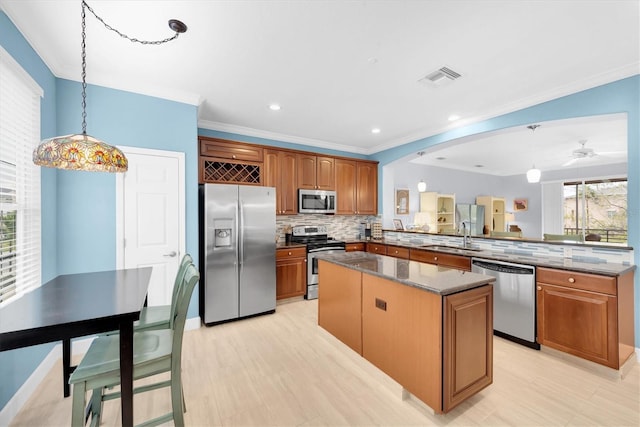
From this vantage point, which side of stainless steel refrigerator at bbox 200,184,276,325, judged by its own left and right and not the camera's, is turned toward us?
front

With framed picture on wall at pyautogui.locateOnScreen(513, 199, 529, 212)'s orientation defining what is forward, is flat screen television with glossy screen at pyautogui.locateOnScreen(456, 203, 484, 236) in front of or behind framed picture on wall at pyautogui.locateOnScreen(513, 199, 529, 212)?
in front

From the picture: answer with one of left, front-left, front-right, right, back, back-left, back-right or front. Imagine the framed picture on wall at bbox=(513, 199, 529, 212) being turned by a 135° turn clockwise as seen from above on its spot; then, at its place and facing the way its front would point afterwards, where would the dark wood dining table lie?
back-left

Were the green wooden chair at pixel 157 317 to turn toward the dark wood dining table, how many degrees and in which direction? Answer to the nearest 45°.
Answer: approximately 45° to its left

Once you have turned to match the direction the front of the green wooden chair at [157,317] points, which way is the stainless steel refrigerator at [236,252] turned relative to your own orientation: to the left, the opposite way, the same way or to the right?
to the left

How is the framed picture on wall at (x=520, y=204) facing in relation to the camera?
toward the camera

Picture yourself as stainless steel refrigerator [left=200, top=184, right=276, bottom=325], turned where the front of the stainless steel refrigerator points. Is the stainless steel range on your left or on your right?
on your left

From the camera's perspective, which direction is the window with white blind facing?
to the viewer's right

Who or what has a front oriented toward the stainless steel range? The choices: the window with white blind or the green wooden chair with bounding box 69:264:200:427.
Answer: the window with white blind

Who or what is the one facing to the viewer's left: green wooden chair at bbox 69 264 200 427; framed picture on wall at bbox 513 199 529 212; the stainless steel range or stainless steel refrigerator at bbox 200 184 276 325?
the green wooden chair

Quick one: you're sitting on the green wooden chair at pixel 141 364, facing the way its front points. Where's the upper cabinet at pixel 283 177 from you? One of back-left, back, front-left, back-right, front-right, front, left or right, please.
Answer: back-right

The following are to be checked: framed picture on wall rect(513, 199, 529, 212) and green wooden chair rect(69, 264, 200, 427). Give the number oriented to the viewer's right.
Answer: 0

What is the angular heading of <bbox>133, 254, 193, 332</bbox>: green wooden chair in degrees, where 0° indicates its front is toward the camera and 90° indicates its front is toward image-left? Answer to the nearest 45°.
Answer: approximately 90°

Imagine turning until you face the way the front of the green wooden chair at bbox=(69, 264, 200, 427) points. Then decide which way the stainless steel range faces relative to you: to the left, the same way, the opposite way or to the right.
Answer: to the left
